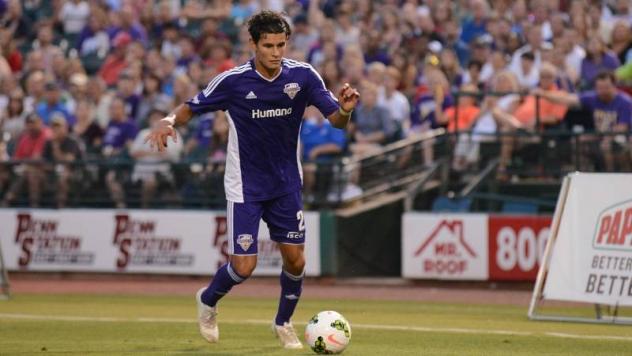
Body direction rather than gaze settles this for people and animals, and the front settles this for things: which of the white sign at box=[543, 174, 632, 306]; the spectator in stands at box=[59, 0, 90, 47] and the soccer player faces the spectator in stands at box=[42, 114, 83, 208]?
the spectator in stands at box=[59, 0, 90, 47]

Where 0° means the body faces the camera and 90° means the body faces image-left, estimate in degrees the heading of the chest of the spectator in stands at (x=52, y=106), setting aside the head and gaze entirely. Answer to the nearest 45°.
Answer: approximately 0°

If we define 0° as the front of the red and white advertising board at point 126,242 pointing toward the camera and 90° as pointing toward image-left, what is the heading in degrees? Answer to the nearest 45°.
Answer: approximately 0°

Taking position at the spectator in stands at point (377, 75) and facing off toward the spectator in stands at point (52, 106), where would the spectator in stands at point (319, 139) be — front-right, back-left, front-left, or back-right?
front-left

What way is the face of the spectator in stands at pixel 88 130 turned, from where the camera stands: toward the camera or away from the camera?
toward the camera

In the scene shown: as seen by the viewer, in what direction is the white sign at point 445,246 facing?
toward the camera

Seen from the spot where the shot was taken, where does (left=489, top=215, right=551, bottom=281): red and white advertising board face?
facing the viewer

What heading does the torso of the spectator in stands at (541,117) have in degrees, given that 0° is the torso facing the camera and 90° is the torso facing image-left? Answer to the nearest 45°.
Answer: approximately 45°

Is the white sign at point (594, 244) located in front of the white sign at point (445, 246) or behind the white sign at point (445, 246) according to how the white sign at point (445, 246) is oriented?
in front

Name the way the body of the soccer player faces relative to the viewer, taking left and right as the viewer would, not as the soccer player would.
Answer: facing the viewer and to the right of the viewer

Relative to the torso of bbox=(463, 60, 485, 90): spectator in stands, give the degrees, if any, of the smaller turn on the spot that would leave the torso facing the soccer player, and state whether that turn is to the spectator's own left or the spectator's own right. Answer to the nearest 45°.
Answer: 0° — they already face them

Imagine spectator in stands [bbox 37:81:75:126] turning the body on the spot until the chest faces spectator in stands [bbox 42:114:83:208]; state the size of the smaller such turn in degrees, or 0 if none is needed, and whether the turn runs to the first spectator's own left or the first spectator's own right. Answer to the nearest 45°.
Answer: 0° — they already face them

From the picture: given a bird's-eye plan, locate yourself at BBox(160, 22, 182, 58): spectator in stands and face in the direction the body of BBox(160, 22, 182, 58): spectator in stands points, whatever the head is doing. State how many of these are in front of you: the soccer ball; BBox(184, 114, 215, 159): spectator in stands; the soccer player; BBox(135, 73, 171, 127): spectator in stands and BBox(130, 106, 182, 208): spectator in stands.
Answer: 5

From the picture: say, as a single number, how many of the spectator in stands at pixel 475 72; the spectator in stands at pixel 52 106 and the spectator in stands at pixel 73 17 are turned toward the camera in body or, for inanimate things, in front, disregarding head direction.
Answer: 3

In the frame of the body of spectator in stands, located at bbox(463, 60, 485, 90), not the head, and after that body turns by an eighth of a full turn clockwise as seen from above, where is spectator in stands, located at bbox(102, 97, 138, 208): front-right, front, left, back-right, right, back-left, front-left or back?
front-right
